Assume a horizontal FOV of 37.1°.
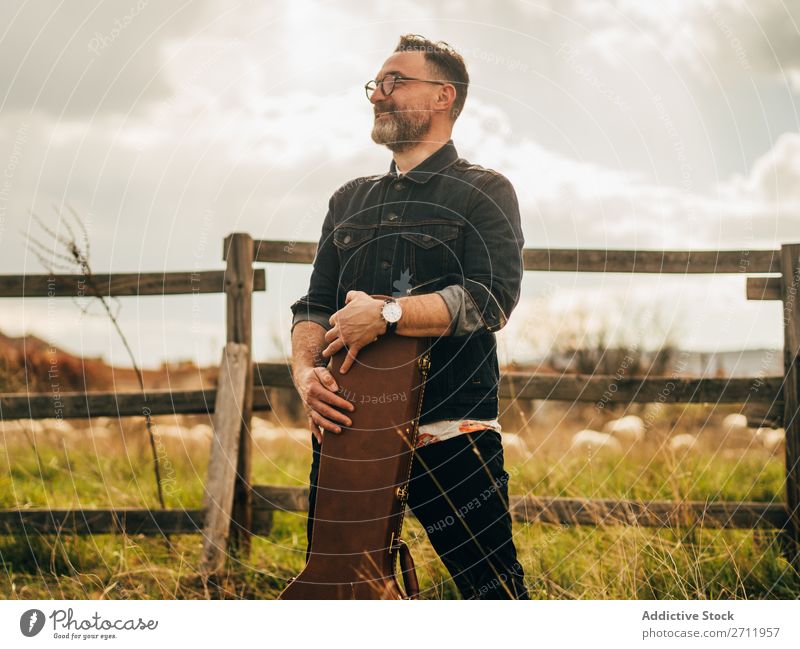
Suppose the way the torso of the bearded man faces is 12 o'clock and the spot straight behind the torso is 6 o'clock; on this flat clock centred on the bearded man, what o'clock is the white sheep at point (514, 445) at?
The white sheep is roughly at 5 o'clock from the bearded man.

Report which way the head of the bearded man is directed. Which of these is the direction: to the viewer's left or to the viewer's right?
to the viewer's left

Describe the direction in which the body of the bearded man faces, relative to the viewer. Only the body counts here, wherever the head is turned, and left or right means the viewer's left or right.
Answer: facing the viewer and to the left of the viewer

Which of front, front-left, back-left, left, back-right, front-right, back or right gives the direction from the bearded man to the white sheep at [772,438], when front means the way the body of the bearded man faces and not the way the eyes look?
back

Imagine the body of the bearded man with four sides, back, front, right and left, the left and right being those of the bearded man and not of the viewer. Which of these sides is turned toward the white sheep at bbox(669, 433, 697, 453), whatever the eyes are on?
back

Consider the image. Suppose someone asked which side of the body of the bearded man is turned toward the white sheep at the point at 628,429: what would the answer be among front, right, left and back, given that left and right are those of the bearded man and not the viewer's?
back
